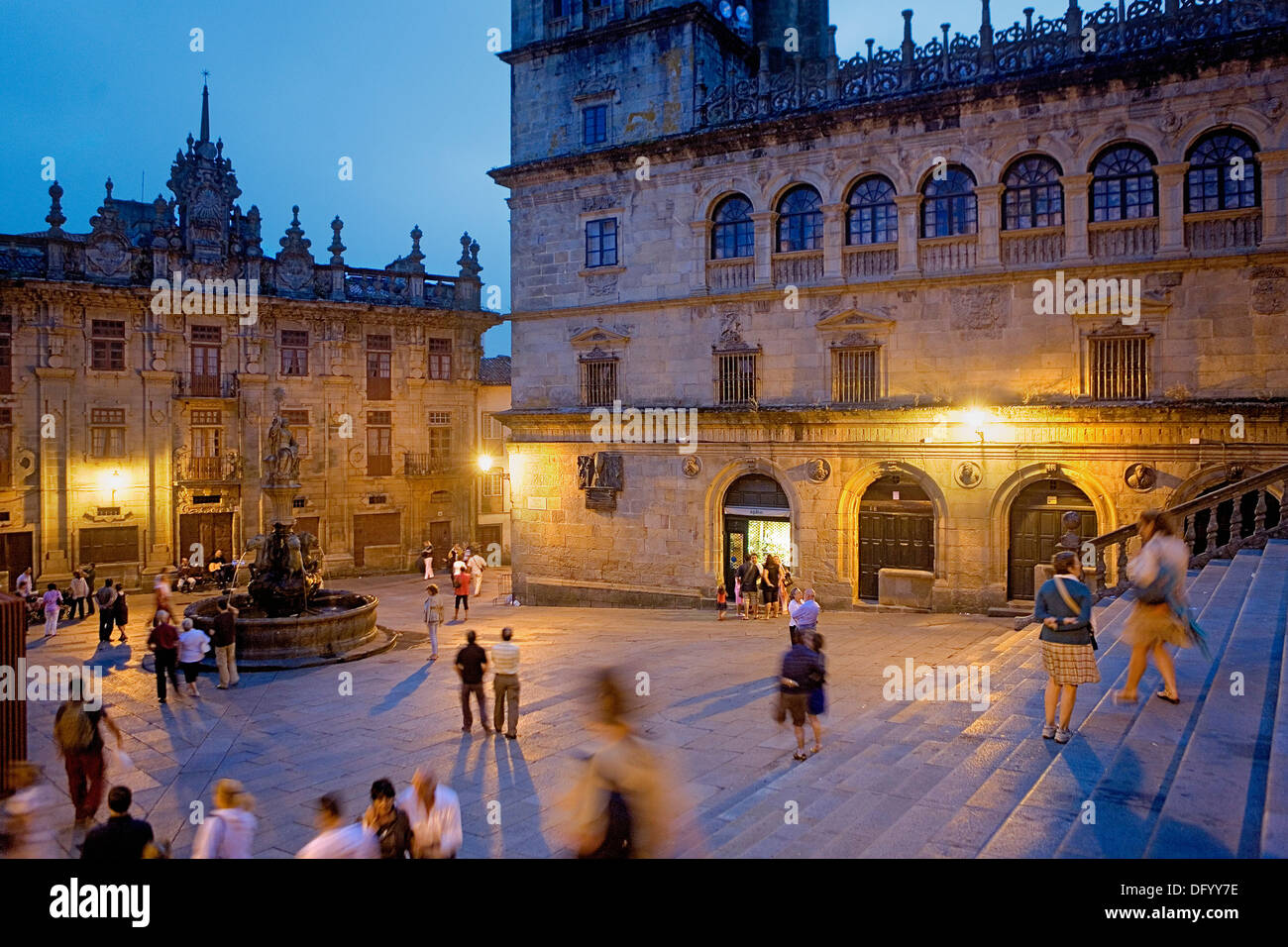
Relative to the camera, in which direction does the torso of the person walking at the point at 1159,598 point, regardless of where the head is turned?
to the viewer's left

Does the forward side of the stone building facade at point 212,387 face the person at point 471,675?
yes

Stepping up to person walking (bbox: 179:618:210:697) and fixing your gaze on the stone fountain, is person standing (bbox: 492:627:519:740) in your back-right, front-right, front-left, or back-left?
back-right

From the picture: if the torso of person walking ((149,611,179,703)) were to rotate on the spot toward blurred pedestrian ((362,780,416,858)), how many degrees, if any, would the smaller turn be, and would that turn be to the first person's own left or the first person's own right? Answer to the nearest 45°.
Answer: approximately 180°

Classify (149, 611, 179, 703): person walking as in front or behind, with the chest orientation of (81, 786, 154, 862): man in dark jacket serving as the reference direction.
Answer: in front

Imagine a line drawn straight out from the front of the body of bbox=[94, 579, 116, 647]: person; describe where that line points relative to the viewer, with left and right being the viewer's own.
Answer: facing away from the viewer

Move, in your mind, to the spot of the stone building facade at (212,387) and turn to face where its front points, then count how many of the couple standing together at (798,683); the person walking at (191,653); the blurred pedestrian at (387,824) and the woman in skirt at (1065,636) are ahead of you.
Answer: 4

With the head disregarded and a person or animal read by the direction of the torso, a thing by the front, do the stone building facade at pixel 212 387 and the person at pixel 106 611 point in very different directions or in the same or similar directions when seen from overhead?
very different directions

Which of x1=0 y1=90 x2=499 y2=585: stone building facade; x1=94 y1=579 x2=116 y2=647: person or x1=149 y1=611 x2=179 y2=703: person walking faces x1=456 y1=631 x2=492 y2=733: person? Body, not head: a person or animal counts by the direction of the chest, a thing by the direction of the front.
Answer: the stone building facade

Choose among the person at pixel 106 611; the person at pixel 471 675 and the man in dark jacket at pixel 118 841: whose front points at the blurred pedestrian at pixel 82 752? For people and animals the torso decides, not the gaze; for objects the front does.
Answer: the man in dark jacket

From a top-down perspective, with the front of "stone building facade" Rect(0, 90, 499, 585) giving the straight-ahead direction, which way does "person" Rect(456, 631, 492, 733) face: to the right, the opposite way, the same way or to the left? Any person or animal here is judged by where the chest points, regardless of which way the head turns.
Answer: the opposite way

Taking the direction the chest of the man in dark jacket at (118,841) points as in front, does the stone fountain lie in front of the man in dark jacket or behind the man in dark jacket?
in front

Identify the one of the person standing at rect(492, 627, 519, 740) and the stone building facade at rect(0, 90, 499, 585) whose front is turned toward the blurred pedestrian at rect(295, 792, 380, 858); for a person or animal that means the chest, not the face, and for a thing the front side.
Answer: the stone building facade

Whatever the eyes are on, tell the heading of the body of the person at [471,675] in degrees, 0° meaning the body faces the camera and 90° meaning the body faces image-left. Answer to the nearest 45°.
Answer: approximately 180°

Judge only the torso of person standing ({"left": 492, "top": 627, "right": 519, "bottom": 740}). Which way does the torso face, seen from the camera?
away from the camera
